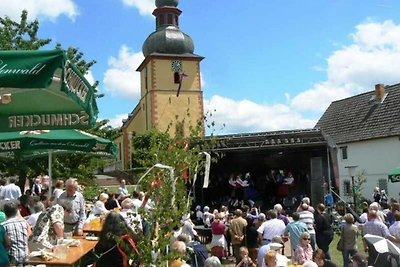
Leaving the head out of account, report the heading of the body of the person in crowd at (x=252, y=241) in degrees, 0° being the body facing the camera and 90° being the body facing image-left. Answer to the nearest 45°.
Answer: approximately 180°

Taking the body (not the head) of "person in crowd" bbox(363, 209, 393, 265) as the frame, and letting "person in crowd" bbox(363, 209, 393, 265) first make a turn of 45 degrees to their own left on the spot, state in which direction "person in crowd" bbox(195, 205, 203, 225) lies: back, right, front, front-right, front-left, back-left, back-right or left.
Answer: front

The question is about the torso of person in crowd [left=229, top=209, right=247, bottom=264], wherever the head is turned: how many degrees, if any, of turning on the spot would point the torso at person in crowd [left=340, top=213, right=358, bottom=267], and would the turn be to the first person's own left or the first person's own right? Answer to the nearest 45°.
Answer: approximately 90° to the first person's own right

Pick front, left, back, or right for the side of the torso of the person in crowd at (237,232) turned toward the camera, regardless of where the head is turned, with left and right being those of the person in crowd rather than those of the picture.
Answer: back

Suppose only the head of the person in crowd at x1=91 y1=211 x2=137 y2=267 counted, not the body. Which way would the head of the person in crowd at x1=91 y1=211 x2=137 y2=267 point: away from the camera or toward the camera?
away from the camera

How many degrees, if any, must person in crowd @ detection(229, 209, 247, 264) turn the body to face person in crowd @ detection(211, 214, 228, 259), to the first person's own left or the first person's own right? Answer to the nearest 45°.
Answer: approximately 45° to the first person's own left

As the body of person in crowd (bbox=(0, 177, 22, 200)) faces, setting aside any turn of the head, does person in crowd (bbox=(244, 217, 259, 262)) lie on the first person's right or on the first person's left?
on the first person's right

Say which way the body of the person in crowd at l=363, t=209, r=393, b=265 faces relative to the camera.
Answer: away from the camera
